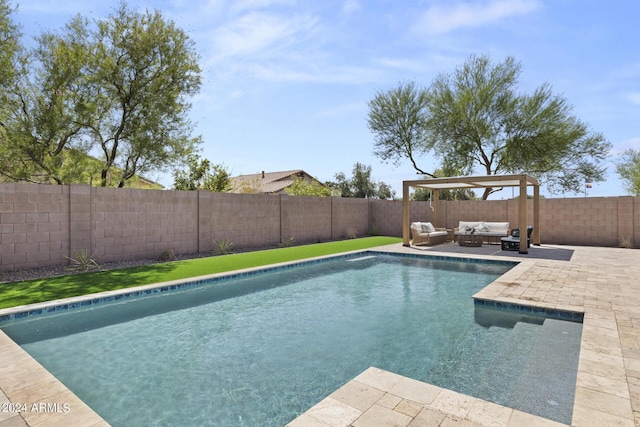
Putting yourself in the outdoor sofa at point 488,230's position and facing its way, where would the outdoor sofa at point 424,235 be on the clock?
the outdoor sofa at point 424,235 is roughly at 2 o'clock from the outdoor sofa at point 488,230.

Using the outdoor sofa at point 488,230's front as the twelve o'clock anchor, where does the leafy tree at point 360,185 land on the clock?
The leafy tree is roughly at 5 o'clock from the outdoor sofa.

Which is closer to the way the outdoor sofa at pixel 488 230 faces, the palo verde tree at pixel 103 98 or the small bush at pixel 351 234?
the palo verde tree

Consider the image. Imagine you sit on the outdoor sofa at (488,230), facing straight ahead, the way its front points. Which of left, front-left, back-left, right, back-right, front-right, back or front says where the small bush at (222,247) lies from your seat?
front-right

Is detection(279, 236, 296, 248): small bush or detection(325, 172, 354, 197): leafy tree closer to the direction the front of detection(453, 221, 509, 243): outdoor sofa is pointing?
the small bush

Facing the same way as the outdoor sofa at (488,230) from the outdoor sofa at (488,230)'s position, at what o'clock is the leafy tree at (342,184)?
The leafy tree is roughly at 5 o'clock from the outdoor sofa.

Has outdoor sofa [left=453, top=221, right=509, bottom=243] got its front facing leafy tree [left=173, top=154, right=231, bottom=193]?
no

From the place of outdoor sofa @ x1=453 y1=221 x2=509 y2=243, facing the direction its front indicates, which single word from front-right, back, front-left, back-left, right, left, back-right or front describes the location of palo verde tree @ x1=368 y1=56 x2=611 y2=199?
back

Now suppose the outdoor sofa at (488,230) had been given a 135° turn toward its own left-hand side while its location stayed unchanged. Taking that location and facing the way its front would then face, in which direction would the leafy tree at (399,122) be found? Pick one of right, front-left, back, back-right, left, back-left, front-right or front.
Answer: left

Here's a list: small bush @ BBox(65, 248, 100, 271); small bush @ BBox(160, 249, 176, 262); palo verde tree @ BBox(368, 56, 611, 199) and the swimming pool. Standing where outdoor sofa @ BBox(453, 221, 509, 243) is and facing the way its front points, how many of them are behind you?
1

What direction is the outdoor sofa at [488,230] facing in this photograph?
toward the camera

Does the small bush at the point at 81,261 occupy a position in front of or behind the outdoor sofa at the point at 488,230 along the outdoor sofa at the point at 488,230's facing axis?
in front

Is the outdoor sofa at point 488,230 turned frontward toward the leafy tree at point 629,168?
no

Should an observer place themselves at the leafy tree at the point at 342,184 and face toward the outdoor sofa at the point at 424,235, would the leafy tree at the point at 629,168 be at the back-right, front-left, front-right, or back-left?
front-left

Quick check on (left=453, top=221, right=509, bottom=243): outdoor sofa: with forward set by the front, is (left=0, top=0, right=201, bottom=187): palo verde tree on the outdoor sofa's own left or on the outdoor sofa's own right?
on the outdoor sofa's own right

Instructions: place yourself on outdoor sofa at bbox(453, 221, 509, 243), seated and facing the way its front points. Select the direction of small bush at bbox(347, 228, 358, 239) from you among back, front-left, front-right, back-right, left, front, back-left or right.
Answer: right
